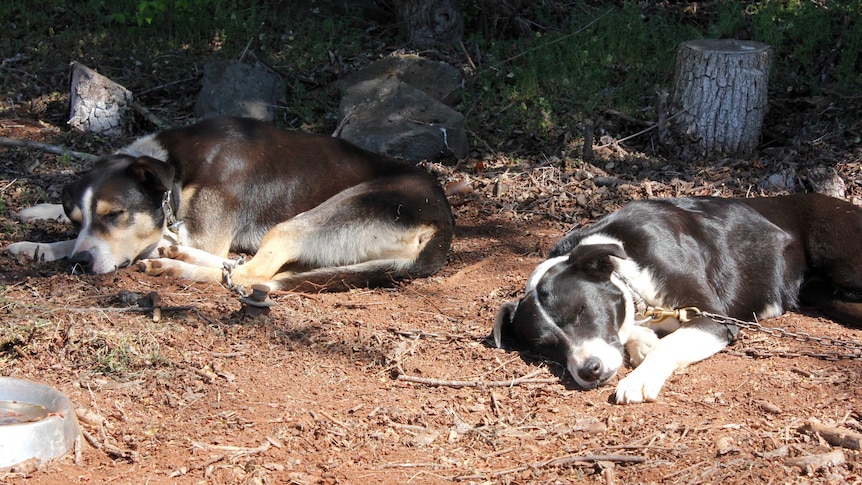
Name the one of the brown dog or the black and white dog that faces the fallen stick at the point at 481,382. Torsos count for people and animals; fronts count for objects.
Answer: the black and white dog

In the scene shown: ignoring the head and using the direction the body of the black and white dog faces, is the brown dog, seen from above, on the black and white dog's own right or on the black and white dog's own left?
on the black and white dog's own right

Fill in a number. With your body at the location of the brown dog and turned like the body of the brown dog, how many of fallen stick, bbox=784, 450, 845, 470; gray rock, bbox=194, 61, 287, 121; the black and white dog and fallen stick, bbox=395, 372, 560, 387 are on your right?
1

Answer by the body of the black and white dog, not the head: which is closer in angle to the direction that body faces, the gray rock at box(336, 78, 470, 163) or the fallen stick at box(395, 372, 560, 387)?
the fallen stick

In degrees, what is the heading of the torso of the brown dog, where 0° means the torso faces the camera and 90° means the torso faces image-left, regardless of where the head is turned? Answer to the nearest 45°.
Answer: approximately 90°

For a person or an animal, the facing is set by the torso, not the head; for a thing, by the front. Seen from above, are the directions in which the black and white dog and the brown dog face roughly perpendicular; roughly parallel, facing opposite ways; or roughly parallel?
roughly parallel

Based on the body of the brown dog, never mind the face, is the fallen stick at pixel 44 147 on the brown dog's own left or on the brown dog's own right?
on the brown dog's own right

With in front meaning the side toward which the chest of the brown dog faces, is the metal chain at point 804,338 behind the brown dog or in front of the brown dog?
behind

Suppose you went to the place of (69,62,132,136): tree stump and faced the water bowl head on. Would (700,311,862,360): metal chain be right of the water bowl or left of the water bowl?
left

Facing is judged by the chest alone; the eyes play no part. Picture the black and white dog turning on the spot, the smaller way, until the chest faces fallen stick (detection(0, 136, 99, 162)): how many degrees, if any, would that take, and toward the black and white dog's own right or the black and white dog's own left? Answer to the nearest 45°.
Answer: approximately 45° to the black and white dog's own right

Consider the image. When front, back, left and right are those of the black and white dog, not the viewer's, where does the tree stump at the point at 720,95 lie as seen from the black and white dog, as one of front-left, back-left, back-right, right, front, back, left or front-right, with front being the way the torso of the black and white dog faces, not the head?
back-right

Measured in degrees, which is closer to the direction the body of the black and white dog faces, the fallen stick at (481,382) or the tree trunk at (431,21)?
the fallen stick

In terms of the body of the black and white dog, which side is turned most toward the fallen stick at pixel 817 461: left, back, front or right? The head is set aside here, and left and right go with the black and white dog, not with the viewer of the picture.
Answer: left

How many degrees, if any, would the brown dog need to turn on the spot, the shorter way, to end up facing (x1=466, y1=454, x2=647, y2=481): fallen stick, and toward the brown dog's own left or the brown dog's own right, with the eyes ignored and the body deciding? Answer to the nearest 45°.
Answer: approximately 90° to the brown dog's own left

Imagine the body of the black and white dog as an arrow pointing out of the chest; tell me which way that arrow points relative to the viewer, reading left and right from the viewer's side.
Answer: facing the viewer and to the left of the viewer

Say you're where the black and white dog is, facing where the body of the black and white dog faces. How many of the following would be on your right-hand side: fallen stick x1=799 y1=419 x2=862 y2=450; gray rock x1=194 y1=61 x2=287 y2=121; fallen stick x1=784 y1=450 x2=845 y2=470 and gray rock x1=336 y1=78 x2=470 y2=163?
2
